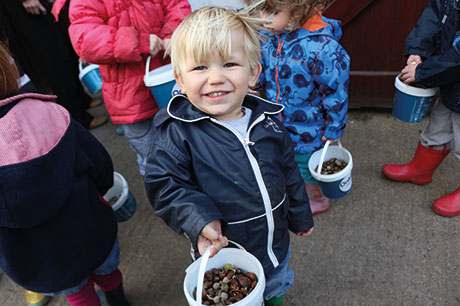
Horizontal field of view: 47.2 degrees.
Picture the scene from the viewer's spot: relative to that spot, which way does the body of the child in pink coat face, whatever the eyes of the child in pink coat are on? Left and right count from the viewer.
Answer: facing the viewer and to the right of the viewer

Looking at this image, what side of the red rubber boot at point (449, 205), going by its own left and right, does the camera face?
left

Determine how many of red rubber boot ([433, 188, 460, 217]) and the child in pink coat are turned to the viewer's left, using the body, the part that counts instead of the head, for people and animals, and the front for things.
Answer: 1

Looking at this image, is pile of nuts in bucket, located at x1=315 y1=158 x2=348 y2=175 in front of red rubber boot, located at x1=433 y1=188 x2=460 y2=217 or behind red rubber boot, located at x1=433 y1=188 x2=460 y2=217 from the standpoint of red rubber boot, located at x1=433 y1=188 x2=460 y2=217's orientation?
in front

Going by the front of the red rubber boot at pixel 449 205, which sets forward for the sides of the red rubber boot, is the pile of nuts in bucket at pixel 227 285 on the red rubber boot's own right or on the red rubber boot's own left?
on the red rubber boot's own left

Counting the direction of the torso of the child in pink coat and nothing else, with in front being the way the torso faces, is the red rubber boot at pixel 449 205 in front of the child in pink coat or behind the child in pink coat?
in front

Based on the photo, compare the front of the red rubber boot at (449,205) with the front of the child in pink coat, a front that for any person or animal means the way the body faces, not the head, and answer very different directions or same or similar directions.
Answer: very different directions

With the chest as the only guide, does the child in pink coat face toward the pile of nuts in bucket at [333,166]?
yes

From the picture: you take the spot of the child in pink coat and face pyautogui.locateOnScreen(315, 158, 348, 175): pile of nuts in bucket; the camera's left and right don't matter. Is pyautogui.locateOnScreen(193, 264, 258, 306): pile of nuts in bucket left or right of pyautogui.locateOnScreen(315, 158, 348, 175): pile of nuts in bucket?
right

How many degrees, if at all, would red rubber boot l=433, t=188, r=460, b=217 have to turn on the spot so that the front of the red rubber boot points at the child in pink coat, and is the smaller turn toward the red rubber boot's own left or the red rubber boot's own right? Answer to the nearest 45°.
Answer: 0° — it already faces them

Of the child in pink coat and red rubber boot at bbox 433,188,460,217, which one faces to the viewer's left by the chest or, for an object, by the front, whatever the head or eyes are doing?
the red rubber boot
